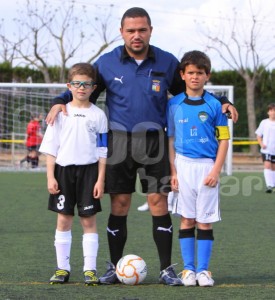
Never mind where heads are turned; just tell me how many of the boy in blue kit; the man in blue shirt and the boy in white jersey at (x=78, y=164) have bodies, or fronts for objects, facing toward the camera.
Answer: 3

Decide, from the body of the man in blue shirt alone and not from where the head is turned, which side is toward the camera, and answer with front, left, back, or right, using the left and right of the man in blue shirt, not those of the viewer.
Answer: front

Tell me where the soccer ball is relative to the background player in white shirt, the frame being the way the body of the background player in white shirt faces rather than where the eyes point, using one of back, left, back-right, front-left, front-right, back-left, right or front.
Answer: front

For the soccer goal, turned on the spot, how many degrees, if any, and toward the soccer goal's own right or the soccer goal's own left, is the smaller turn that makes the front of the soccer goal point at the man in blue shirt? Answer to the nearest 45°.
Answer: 0° — it already faces them

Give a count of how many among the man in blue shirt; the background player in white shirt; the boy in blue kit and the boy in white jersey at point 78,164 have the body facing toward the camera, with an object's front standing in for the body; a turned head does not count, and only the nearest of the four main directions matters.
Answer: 4

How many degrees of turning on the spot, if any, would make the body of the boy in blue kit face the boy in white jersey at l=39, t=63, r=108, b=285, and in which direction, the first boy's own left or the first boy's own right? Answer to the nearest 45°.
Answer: approximately 90° to the first boy's own right

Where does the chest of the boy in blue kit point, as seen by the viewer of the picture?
toward the camera

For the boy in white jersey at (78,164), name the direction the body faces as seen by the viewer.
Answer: toward the camera

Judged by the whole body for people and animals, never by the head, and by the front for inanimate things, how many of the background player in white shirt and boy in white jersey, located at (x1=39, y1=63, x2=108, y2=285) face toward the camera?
2

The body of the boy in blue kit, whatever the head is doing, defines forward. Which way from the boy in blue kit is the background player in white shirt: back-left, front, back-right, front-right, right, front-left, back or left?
back

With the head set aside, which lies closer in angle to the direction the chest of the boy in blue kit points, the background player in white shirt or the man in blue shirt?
the man in blue shirt
